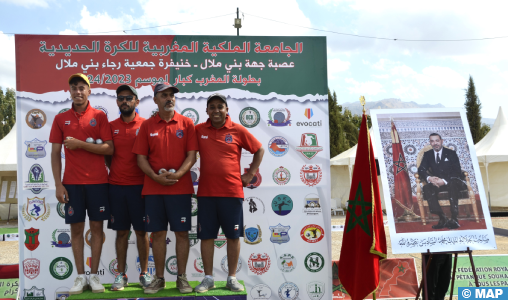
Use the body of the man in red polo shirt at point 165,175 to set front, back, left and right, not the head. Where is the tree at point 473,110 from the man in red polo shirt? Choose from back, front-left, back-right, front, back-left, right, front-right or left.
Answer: back-left

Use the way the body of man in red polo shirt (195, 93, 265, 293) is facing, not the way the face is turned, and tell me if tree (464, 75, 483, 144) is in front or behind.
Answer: behind

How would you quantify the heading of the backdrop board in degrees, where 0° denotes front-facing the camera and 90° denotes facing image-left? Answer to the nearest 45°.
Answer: approximately 0°

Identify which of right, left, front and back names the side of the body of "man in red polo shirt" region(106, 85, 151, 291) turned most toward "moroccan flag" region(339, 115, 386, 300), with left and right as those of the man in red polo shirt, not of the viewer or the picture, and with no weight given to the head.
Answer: left

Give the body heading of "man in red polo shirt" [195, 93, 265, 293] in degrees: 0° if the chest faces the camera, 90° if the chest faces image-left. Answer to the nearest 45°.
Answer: approximately 0°

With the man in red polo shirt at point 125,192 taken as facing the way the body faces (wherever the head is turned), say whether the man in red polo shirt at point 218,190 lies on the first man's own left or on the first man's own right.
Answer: on the first man's own left
